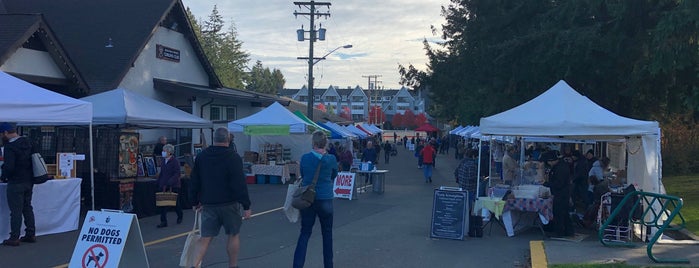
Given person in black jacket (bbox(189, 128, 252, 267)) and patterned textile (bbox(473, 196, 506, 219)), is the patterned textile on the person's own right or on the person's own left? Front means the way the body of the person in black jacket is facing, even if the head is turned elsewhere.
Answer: on the person's own right

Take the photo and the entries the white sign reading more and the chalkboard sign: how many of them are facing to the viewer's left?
0

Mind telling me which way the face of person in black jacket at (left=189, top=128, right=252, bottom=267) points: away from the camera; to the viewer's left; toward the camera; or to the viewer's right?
away from the camera

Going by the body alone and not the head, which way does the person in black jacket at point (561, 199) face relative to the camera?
to the viewer's left

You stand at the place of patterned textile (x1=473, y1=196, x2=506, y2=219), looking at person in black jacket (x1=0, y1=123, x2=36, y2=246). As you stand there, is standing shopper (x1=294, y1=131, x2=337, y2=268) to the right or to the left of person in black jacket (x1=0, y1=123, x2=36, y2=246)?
left

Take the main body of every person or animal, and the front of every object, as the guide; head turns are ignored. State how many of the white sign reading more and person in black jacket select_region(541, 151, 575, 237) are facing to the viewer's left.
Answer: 1

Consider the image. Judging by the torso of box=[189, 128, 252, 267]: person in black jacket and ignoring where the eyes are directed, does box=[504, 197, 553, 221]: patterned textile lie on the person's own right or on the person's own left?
on the person's own right

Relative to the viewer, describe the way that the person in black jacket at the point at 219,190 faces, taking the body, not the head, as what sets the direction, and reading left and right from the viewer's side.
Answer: facing away from the viewer
